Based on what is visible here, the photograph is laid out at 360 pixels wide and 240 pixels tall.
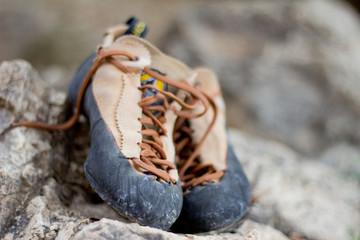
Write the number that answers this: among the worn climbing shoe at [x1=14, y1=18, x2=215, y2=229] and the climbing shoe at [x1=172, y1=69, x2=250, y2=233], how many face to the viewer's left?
0

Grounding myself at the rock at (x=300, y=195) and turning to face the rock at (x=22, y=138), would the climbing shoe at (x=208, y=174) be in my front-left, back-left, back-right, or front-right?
front-left

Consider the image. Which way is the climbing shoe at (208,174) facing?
toward the camera

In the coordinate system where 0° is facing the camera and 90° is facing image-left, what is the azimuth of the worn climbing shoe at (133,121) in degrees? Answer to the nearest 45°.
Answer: approximately 315°
